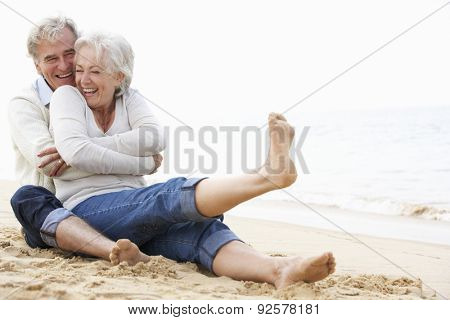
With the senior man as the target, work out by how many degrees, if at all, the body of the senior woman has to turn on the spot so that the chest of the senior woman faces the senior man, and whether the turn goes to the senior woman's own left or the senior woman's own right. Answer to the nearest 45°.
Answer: approximately 180°

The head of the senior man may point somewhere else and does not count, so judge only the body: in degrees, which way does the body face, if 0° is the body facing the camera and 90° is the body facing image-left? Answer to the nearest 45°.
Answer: approximately 315°

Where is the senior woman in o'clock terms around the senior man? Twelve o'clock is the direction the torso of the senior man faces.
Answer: The senior woman is roughly at 12 o'clock from the senior man.

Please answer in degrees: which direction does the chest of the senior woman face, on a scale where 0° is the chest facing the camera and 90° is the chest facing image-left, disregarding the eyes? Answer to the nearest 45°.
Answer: approximately 315°
